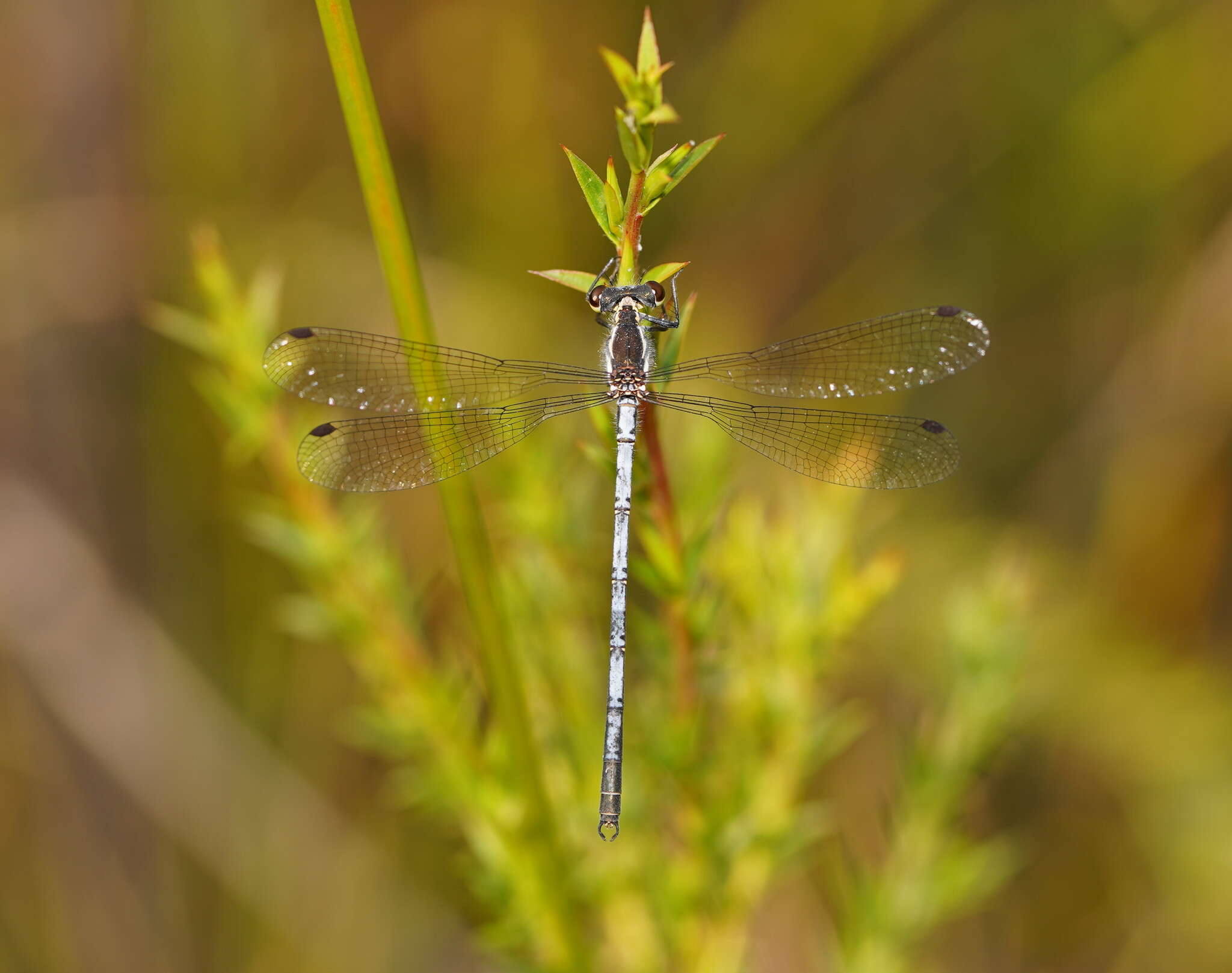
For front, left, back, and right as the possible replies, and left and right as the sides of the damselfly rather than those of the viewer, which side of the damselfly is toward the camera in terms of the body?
back
